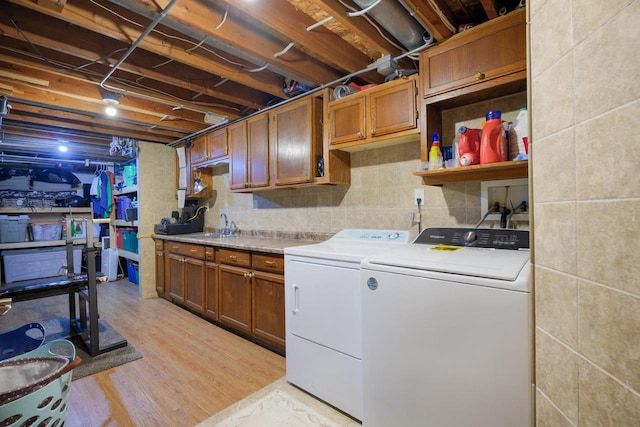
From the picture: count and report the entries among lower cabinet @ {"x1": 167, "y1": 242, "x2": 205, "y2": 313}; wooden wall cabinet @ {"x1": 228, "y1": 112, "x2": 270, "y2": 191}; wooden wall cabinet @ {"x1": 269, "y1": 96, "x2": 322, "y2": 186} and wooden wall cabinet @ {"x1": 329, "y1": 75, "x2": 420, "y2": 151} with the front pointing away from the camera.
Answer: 0

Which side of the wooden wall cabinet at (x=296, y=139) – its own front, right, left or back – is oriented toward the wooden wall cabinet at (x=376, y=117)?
left

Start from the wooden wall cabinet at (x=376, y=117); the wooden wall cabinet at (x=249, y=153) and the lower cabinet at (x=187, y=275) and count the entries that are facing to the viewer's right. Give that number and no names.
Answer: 0

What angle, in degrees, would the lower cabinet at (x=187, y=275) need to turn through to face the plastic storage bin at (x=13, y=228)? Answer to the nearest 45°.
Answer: approximately 90° to its right

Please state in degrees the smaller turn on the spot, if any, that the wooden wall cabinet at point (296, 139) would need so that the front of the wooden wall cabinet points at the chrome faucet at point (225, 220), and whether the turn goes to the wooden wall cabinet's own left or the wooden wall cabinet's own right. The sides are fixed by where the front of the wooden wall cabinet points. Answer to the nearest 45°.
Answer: approximately 90° to the wooden wall cabinet's own right

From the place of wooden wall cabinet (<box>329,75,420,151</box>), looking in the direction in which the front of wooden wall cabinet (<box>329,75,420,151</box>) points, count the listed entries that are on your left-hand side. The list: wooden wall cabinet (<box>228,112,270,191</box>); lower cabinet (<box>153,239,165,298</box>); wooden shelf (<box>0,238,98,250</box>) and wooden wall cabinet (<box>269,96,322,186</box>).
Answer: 0

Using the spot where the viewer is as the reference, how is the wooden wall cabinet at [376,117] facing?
facing the viewer and to the left of the viewer

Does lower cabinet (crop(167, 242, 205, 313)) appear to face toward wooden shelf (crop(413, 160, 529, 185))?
no

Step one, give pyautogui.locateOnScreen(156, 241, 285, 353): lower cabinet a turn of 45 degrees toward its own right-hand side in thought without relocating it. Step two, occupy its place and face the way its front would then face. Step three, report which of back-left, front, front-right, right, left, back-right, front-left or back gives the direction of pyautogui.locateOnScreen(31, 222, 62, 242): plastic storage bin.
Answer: front-right

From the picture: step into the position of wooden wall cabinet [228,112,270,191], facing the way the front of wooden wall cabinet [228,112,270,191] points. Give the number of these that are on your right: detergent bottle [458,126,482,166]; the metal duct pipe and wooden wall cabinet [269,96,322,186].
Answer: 0

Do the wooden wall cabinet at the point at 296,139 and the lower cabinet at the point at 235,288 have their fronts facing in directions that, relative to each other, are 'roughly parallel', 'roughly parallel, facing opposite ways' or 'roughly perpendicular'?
roughly parallel

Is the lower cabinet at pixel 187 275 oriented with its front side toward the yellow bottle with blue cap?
no

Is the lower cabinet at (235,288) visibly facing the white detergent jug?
no

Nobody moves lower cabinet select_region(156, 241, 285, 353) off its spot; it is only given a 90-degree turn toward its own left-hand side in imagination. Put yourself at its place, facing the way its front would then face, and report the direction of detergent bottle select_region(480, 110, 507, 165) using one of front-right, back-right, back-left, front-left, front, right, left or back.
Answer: front

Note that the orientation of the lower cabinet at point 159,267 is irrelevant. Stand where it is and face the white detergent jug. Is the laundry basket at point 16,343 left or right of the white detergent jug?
right

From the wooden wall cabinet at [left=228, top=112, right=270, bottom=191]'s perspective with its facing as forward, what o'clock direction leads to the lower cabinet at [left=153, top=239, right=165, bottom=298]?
The lower cabinet is roughly at 3 o'clock from the wooden wall cabinet.

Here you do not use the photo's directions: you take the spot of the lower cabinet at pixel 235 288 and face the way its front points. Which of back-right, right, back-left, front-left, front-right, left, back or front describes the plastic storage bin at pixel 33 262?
right
